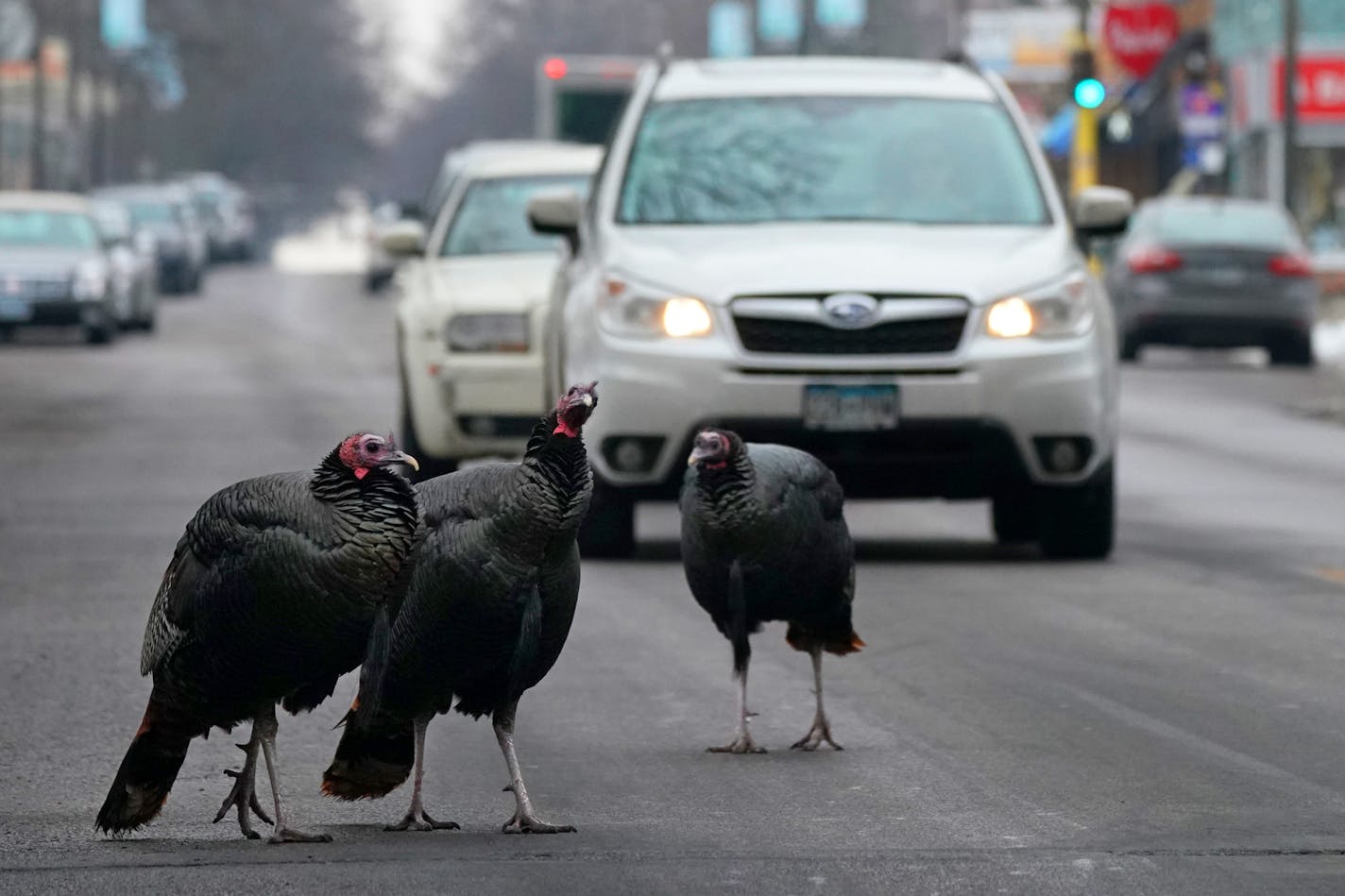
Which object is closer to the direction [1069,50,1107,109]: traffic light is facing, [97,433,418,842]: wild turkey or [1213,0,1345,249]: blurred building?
the wild turkey

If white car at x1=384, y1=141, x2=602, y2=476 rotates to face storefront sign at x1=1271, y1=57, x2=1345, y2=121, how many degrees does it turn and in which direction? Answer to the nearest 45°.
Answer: approximately 180°

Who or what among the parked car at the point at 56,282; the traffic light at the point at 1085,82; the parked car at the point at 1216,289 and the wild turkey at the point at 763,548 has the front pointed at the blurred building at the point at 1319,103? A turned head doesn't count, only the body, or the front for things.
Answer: the parked car at the point at 1216,289

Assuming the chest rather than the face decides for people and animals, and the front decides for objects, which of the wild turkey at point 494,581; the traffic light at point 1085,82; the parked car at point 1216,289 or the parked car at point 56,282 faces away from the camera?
the parked car at point 1216,289

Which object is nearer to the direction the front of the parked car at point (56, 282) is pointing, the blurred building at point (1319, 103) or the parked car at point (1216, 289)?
the parked car

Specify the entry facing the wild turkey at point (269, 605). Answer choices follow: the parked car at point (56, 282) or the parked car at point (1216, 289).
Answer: the parked car at point (56, 282)

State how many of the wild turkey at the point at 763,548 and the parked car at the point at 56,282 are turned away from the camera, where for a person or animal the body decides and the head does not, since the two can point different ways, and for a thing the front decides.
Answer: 0

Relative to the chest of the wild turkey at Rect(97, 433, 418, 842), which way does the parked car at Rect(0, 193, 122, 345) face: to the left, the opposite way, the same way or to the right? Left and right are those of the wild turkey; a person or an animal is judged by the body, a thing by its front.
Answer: to the right

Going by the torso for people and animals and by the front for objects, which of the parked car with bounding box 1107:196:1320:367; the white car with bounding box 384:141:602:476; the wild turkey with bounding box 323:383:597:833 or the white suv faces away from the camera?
the parked car with bounding box 1107:196:1320:367

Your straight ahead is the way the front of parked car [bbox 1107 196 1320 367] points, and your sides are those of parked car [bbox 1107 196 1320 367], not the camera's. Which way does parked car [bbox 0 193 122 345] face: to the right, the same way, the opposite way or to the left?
the opposite way

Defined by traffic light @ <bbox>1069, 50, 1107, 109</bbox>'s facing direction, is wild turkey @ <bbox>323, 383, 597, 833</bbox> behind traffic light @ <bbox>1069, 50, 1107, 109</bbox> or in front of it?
in front

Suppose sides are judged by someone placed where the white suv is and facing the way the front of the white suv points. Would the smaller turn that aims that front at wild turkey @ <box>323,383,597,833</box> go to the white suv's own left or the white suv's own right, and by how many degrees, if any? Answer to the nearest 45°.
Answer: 0° — it already faces it

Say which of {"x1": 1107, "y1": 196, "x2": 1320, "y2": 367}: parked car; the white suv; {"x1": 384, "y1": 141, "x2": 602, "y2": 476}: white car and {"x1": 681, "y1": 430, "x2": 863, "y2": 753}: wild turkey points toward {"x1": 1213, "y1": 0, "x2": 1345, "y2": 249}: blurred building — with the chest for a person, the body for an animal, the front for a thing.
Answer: {"x1": 1107, "y1": 196, "x2": 1320, "y2": 367}: parked car

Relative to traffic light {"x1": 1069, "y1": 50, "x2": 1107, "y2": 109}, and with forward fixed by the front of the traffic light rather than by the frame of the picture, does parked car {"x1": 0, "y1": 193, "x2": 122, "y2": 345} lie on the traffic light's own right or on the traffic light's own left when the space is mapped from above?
on the traffic light's own right

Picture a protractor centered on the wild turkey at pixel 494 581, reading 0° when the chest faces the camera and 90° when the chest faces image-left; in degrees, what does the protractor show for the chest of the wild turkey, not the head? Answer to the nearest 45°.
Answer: approximately 315°

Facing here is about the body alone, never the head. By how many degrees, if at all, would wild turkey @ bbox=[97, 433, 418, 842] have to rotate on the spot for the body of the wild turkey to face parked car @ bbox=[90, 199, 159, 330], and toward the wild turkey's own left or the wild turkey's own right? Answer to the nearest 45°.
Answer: approximately 90° to the wild turkey's own left

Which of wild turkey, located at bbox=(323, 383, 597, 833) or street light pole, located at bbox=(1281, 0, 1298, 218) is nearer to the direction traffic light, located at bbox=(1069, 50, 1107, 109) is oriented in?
the wild turkey
